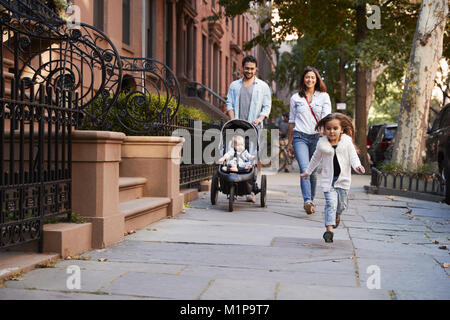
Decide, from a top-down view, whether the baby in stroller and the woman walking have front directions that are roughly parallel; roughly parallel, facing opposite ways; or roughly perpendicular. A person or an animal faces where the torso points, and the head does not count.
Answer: roughly parallel

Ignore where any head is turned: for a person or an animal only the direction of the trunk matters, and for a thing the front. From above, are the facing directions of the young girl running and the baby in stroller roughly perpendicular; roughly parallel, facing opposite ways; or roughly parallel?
roughly parallel

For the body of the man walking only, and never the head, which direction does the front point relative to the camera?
toward the camera

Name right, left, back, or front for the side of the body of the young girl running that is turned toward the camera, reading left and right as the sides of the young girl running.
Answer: front

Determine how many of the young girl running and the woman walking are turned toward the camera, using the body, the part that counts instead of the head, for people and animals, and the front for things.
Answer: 2

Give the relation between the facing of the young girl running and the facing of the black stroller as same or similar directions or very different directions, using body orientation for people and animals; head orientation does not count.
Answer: same or similar directions

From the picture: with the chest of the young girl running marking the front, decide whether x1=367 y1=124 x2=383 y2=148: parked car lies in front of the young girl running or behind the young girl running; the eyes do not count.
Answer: behind

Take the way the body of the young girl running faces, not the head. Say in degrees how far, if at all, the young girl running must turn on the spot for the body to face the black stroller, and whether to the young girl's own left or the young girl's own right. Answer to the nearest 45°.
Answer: approximately 135° to the young girl's own right

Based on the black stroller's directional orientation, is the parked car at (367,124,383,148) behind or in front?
behind

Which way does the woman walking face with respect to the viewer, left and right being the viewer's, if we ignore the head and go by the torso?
facing the viewer

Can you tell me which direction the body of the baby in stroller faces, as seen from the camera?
toward the camera

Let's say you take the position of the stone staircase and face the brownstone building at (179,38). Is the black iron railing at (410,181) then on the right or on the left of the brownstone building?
right
